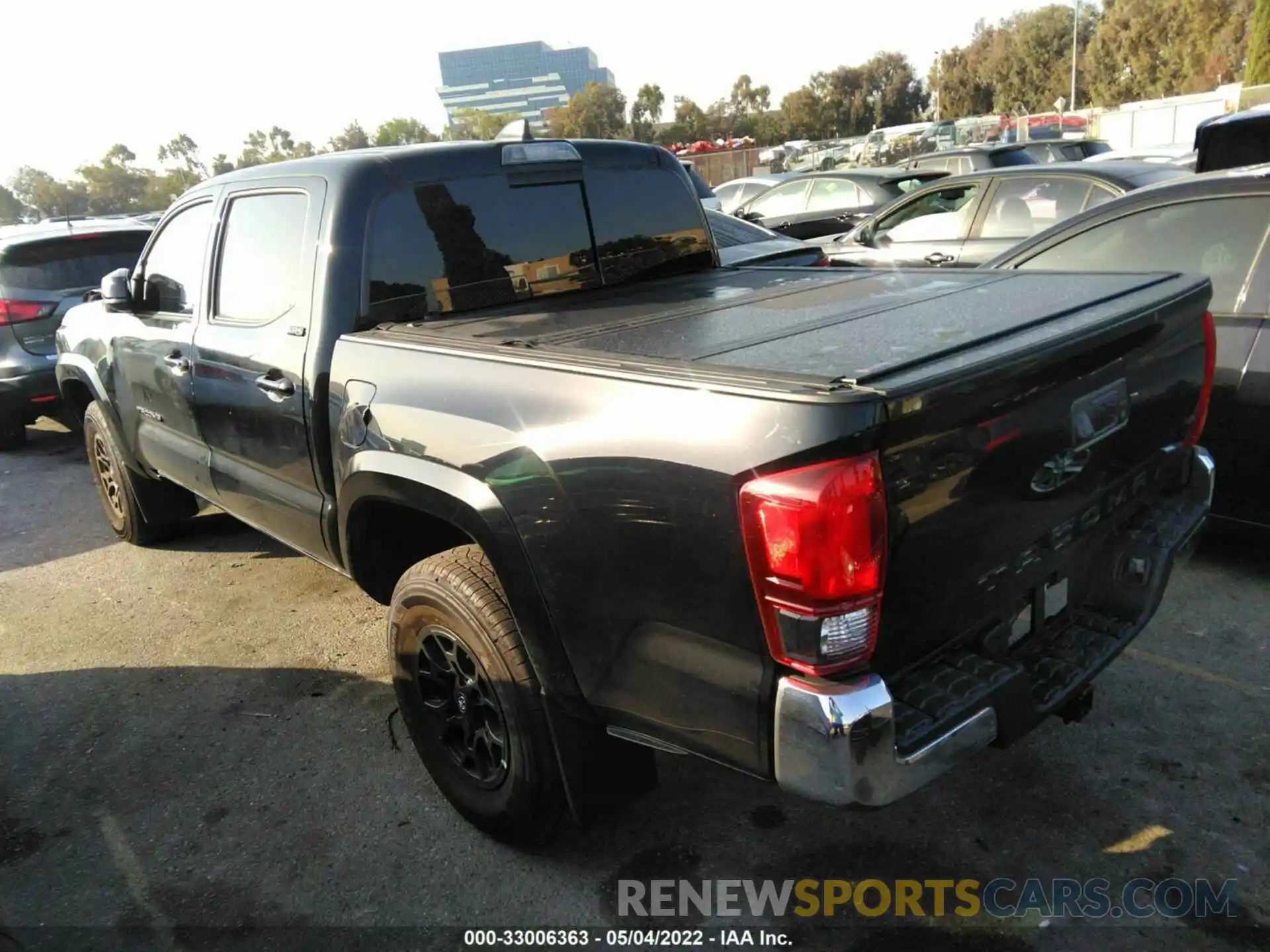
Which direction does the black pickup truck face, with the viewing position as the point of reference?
facing away from the viewer and to the left of the viewer

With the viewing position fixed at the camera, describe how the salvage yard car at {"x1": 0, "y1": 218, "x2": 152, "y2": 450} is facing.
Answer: facing away from the viewer and to the left of the viewer

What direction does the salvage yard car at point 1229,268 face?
to the viewer's left

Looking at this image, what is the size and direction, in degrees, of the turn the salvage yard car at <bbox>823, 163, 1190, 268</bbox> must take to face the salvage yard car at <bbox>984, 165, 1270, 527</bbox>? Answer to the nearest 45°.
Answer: approximately 90° to its left

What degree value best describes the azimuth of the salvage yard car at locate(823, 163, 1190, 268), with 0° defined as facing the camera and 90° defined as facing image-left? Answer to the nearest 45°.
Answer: approximately 90°

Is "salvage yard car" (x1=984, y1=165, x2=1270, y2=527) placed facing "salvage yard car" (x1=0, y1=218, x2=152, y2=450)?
yes

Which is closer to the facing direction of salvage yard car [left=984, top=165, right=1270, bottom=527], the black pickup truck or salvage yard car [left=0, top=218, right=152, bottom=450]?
the salvage yard car

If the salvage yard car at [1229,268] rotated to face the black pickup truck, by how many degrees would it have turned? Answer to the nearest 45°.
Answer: approximately 45° to its left

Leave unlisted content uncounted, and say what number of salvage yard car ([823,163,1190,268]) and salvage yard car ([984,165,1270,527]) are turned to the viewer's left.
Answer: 2

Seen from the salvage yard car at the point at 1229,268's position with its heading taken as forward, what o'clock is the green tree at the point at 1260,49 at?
The green tree is roughly at 3 o'clock from the salvage yard car.
